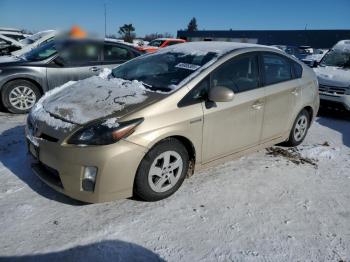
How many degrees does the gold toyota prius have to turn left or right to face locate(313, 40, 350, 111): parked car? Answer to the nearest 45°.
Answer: approximately 180°

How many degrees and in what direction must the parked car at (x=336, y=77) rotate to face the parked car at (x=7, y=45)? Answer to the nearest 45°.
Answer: approximately 45° to its right

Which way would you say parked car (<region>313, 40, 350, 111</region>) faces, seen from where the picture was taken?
facing the viewer and to the left of the viewer

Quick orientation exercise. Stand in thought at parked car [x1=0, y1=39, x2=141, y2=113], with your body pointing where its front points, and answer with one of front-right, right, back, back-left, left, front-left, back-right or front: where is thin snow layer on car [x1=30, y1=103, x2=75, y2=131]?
left

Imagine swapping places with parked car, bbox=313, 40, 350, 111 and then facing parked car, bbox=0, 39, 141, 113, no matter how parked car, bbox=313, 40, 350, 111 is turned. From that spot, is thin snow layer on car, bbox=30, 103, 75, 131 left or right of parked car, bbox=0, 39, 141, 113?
left

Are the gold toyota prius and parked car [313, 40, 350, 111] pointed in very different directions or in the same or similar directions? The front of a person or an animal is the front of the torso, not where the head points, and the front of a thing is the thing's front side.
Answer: same or similar directions

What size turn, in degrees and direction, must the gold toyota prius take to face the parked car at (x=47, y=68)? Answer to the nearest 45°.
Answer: approximately 90° to its right

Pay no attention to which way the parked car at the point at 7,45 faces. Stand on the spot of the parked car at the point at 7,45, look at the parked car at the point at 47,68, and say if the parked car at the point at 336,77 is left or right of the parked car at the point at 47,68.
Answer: left

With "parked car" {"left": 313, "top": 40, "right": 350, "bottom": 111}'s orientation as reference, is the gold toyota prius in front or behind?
in front

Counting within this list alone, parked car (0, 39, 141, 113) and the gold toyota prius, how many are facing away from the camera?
0

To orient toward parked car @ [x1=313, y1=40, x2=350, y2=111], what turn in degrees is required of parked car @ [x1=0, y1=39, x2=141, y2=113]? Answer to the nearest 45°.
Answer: approximately 180°

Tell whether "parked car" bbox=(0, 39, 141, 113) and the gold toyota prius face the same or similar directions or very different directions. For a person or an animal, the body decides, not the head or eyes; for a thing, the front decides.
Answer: same or similar directions

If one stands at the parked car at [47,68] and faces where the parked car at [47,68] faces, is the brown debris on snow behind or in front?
behind

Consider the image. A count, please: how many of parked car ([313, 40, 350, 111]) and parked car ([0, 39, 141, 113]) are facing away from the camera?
0

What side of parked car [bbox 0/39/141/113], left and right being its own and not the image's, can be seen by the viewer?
left

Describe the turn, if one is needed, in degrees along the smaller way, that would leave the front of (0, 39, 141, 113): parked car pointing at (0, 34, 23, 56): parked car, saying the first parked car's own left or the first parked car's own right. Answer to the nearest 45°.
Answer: approximately 90° to the first parked car's own right
